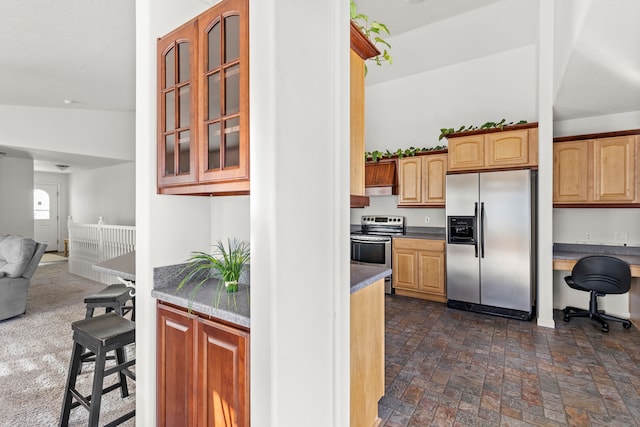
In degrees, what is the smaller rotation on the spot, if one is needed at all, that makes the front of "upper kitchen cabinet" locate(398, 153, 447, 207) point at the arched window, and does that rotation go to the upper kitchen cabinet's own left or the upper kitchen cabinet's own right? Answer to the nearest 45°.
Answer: approximately 90° to the upper kitchen cabinet's own right

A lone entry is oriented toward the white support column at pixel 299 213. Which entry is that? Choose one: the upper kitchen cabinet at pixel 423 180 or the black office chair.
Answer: the upper kitchen cabinet

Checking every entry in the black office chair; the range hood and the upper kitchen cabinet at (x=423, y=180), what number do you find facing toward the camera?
2

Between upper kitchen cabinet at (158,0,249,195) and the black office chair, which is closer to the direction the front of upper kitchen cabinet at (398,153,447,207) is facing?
the upper kitchen cabinet

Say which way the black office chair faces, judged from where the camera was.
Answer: facing away from the viewer and to the left of the viewer

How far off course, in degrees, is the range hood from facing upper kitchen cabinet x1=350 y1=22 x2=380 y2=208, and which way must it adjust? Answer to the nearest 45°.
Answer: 0° — it already faces it
